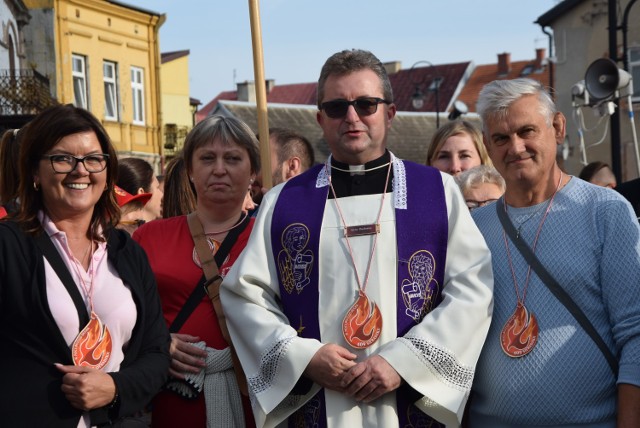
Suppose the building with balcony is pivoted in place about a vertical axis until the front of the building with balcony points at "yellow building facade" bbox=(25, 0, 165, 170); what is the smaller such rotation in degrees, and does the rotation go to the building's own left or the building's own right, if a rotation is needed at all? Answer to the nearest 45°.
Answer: approximately 135° to the building's own left

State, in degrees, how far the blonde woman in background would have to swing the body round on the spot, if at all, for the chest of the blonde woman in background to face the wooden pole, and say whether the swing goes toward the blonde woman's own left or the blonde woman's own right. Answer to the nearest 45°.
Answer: approximately 45° to the blonde woman's own right

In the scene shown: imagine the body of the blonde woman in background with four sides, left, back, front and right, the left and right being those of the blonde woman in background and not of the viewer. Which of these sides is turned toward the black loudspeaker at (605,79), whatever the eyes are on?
back

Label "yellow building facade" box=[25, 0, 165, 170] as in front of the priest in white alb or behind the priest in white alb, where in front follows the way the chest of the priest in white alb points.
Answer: behind

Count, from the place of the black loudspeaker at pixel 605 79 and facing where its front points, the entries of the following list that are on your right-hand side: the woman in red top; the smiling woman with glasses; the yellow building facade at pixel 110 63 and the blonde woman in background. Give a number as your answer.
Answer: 1

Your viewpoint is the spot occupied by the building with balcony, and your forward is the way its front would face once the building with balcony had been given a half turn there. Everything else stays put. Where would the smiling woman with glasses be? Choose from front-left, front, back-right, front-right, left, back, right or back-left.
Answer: back-left

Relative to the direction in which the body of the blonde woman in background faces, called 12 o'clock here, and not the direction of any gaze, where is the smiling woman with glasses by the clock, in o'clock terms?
The smiling woman with glasses is roughly at 1 o'clock from the blonde woman in background.

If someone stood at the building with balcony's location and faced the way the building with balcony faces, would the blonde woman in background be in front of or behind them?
in front

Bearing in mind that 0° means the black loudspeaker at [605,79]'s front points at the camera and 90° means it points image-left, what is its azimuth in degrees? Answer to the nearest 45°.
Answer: approximately 45°

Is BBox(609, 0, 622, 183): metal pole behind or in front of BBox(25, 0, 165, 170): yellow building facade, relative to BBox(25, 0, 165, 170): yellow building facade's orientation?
in front

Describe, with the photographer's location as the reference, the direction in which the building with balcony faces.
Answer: facing the viewer and to the right of the viewer

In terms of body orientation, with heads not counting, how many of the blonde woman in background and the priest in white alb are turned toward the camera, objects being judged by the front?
2
